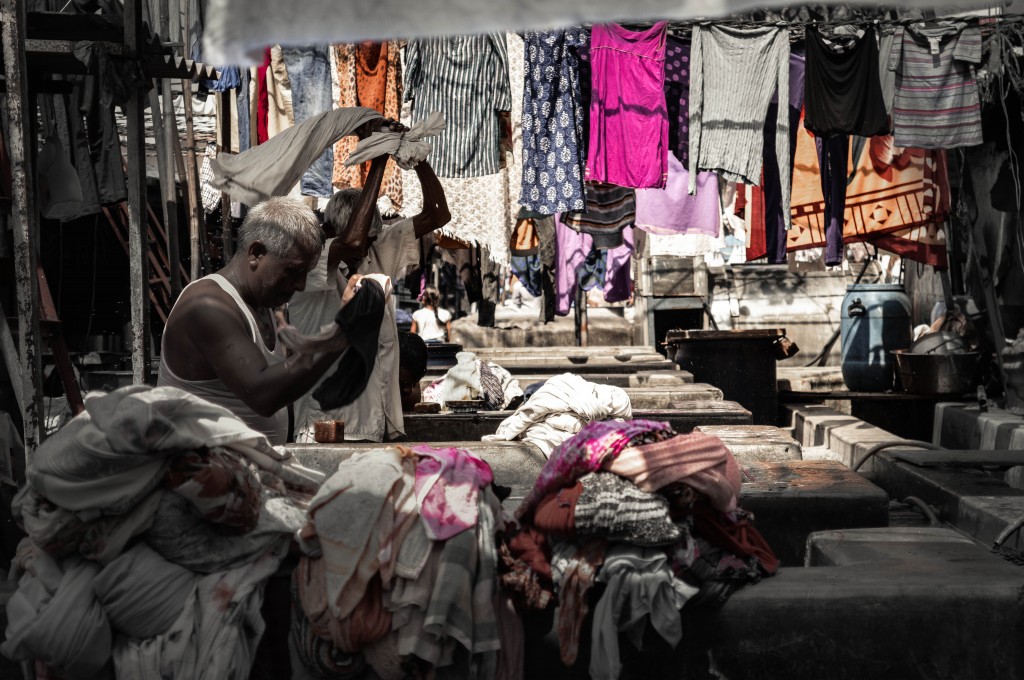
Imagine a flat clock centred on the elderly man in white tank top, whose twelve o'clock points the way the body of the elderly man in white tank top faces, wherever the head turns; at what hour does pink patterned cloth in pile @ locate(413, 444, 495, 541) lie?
The pink patterned cloth in pile is roughly at 1 o'clock from the elderly man in white tank top.

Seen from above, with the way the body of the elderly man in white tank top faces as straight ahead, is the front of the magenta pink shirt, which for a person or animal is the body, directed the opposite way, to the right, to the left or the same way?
to the right

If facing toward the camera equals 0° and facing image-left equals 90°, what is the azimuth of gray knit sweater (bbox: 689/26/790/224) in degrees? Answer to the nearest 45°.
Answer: approximately 0°

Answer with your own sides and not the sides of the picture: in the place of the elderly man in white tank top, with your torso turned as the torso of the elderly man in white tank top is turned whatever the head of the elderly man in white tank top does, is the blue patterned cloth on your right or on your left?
on your left

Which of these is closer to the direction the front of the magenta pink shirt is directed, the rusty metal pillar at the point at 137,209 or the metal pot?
the rusty metal pillar

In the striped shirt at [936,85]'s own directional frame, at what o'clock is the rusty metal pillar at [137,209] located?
The rusty metal pillar is roughly at 1 o'clock from the striped shirt.

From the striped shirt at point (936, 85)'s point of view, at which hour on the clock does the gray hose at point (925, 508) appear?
The gray hose is roughly at 12 o'clock from the striped shirt.

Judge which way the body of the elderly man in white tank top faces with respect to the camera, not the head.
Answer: to the viewer's right

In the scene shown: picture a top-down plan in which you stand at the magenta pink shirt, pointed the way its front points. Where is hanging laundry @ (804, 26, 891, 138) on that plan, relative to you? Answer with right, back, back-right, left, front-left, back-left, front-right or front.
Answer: left

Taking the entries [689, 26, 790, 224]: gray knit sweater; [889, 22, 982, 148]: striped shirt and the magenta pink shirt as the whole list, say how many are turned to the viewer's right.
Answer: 0

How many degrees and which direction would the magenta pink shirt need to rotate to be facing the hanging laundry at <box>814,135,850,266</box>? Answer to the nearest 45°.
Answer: approximately 135° to its left

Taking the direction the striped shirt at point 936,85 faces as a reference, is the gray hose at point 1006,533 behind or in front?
in front

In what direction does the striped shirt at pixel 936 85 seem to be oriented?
toward the camera

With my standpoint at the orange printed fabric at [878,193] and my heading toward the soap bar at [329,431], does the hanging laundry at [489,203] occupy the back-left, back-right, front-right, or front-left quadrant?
front-right

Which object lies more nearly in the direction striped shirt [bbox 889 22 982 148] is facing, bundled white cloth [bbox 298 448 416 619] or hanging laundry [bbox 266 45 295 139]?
the bundled white cloth

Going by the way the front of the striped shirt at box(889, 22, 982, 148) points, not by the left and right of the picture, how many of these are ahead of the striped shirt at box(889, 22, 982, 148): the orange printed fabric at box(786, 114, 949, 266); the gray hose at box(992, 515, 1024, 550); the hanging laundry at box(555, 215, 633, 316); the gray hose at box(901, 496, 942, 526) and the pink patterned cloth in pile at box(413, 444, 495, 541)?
3

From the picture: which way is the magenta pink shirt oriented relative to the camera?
toward the camera

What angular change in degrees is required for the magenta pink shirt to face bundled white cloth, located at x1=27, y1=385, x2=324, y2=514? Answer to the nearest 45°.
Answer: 0° — it already faces it
